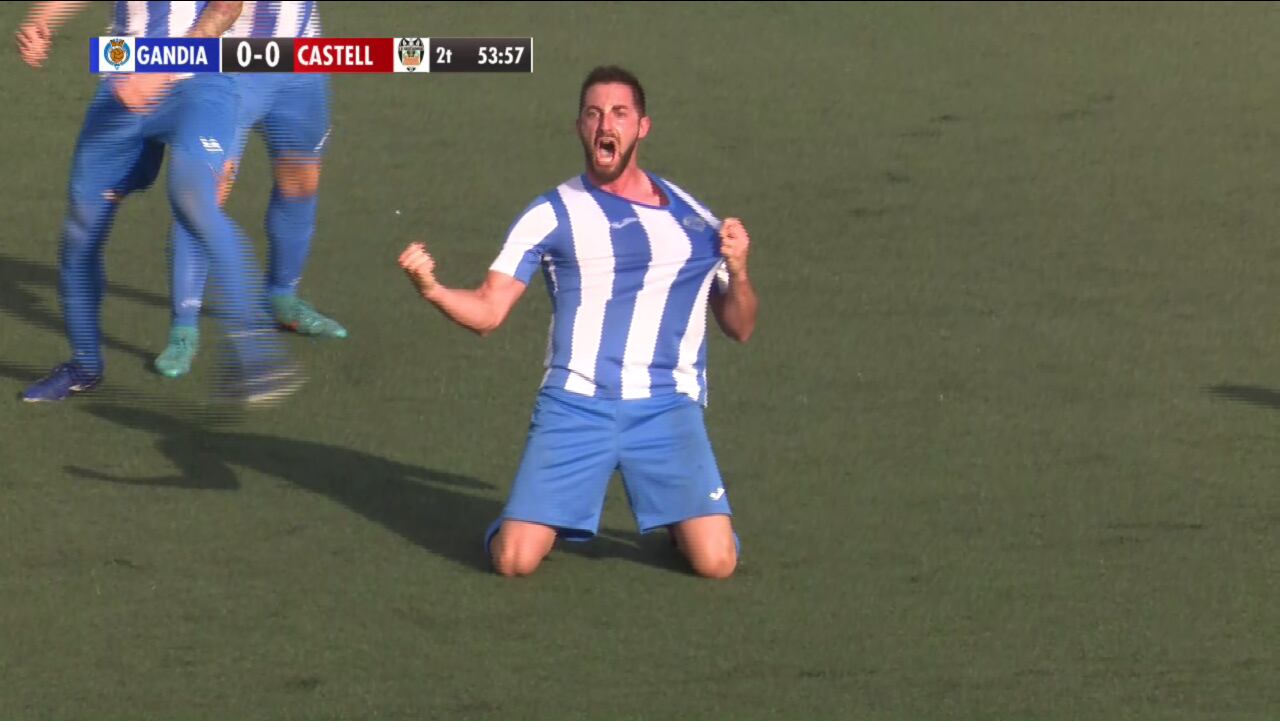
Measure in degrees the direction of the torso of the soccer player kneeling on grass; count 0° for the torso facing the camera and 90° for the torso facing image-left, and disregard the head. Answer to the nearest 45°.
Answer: approximately 0°
